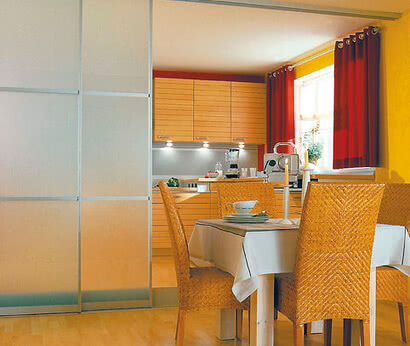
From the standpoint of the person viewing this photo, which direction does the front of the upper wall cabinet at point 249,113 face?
facing the viewer

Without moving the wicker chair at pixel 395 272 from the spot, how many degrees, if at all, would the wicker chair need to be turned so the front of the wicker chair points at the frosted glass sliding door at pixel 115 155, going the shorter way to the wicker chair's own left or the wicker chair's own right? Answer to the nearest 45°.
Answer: approximately 45° to the wicker chair's own right

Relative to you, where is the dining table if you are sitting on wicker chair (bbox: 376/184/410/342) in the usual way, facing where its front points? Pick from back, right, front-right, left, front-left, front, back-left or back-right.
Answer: front

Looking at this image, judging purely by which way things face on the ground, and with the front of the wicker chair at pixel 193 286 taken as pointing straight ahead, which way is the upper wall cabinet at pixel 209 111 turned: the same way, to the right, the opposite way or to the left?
to the right

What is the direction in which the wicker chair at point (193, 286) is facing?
to the viewer's right

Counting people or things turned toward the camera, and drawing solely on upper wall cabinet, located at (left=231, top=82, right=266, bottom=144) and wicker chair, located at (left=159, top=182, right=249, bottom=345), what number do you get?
1

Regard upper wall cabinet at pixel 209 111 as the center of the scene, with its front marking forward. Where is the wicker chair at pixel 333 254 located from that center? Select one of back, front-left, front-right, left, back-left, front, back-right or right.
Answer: front

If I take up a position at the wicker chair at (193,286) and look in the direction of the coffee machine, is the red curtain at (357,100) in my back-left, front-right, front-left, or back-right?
front-right

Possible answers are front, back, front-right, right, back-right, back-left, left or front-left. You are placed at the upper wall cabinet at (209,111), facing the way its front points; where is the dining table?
front

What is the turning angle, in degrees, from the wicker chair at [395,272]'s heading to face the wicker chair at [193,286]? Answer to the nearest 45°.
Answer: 0° — it already faces it

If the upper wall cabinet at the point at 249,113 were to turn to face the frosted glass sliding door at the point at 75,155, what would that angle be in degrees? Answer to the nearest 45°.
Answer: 0° — it already faces it

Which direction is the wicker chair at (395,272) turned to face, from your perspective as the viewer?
facing the viewer and to the left of the viewer

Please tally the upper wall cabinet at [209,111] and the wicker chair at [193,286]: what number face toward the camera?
1

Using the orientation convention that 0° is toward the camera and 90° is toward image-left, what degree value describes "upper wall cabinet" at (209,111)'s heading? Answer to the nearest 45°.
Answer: approximately 0°

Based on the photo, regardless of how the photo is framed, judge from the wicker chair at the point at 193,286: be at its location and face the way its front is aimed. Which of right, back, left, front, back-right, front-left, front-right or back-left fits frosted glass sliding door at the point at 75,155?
back-left
